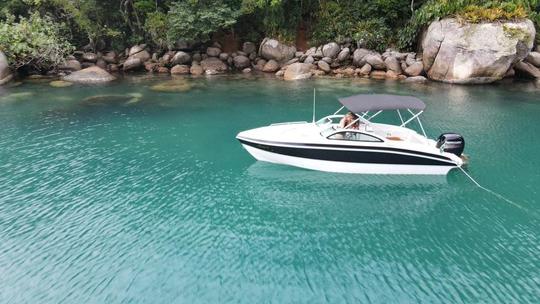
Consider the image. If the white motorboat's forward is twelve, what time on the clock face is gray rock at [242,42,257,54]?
The gray rock is roughly at 2 o'clock from the white motorboat.

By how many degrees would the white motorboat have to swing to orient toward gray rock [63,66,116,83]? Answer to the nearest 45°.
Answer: approximately 45° to its right

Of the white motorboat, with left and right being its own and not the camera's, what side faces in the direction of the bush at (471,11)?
right

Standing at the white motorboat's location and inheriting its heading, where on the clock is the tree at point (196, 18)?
The tree is roughly at 2 o'clock from the white motorboat.

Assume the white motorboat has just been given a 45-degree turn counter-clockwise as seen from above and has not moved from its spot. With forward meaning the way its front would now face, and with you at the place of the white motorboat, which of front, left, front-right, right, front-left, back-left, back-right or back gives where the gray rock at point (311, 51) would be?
back-right

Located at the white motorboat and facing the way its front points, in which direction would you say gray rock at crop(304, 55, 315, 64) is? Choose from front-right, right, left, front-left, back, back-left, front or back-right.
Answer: right

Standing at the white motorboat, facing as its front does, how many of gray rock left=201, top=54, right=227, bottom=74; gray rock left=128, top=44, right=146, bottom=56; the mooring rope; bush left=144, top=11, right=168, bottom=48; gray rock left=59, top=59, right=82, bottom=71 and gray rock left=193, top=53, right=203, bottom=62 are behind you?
1

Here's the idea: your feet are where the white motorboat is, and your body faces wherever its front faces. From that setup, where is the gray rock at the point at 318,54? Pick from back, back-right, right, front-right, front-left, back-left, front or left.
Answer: right

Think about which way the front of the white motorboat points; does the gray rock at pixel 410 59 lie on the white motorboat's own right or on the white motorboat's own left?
on the white motorboat's own right

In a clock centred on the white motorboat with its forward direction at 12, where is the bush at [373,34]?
The bush is roughly at 3 o'clock from the white motorboat.

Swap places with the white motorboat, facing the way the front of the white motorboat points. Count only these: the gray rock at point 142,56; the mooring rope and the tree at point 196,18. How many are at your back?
1

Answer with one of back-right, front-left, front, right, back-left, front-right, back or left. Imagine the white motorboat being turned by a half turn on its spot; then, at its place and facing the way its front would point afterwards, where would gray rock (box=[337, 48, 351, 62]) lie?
left

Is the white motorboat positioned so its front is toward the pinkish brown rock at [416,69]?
no

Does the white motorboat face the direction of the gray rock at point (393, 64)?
no

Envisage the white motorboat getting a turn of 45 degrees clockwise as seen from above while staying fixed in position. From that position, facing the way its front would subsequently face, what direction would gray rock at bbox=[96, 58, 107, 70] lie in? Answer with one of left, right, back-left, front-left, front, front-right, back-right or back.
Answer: front

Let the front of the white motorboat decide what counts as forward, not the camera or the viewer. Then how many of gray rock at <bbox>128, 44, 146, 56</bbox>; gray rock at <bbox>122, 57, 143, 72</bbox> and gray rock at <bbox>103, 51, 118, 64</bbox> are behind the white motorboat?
0

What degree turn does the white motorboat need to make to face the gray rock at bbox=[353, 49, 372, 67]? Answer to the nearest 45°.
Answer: approximately 90° to its right

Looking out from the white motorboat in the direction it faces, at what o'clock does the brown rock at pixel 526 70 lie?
The brown rock is roughly at 4 o'clock from the white motorboat.

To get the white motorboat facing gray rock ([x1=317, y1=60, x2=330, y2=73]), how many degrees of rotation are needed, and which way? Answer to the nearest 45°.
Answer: approximately 90° to its right

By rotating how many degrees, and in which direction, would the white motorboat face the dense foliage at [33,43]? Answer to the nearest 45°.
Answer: approximately 45° to its right

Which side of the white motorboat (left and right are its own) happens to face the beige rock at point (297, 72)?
right

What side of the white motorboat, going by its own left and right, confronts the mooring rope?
back

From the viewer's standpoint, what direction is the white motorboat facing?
to the viewer's left

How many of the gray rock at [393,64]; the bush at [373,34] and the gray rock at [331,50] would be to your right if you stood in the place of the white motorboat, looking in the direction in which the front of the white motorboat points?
3

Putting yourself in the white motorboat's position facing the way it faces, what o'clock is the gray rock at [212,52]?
The gray rock is roughly at 2 o'clock from the white motorboat.
